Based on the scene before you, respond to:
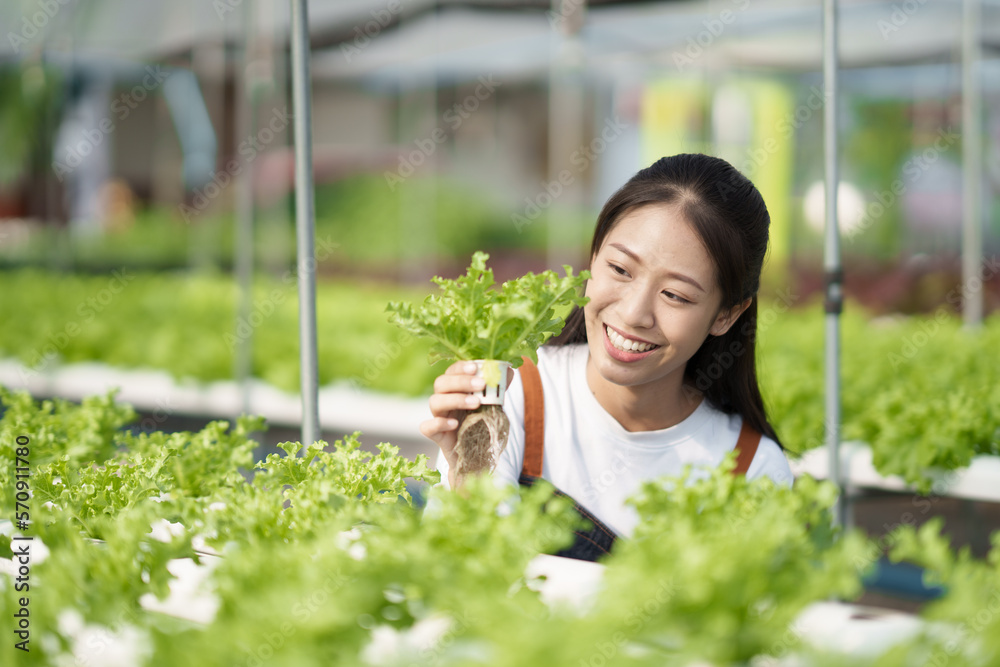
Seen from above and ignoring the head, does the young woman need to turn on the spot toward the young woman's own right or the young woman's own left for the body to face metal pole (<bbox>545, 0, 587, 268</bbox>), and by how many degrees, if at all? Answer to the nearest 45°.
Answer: approximately 180°

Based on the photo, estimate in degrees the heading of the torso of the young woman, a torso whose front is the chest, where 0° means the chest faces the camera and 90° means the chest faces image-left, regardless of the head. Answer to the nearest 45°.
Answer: approximately 0°

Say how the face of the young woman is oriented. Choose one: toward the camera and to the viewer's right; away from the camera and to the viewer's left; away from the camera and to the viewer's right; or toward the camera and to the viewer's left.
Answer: toward the camera and to the viewer's left

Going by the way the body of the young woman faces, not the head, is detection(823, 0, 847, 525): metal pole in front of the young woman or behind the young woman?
behind
